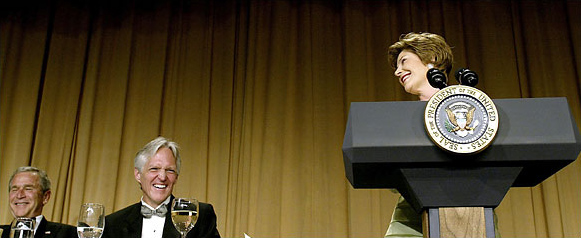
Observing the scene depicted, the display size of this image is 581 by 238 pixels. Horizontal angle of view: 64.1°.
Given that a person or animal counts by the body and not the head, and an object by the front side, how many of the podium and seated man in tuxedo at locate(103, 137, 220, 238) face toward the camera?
2

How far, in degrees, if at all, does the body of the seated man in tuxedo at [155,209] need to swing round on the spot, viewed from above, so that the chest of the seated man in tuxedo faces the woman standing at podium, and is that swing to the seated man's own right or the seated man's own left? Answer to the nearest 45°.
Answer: approximately 45° to the seated man's own left

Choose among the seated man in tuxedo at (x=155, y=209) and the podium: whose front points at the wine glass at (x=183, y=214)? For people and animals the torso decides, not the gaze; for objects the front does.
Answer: the seated man in tuxedo

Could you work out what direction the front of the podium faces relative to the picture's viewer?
facing the viewer

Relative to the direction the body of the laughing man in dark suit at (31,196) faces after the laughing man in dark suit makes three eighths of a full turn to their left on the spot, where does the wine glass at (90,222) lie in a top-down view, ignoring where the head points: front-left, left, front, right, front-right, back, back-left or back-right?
right

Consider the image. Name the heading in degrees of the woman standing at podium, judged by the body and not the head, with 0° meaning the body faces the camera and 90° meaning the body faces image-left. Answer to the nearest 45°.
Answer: approximately 45°

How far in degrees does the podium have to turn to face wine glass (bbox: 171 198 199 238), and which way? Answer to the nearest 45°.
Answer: approximately 45° to its right

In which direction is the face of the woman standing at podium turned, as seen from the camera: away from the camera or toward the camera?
toward the camera

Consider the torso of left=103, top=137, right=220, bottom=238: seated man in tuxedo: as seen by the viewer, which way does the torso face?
toward the camera
